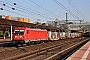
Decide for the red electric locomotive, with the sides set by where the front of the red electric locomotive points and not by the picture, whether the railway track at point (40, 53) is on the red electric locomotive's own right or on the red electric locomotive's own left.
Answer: on the red electric locomotive's own left

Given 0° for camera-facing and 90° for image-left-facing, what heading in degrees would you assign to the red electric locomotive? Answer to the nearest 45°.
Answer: approximately 45°
